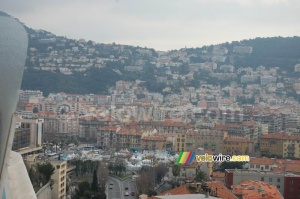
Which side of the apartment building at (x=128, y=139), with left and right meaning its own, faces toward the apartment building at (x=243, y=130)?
left

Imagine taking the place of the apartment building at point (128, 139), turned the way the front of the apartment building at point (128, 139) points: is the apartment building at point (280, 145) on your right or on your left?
on your left

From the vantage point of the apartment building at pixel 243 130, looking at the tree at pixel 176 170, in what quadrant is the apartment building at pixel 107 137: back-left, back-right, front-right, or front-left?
front-right

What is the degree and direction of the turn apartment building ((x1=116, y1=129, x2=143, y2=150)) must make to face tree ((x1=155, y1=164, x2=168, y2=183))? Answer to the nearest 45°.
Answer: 0° — it already faces it

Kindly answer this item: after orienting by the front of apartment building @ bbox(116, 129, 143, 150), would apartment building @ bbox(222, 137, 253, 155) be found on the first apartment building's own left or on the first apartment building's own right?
on the first apartment building's own left

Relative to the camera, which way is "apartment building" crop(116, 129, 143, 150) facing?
toward the camera

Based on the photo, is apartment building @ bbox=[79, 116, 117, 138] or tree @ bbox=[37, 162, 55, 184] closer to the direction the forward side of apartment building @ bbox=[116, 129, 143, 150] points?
the tree

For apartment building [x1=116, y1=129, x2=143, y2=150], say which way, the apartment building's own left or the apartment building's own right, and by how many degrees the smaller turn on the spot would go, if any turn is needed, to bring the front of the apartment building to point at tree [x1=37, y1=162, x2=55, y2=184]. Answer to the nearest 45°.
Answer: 0° — it already faces it

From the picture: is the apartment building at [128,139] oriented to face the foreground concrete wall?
yes

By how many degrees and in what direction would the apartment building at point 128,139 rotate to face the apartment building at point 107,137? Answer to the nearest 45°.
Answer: approximately 135° to its right
